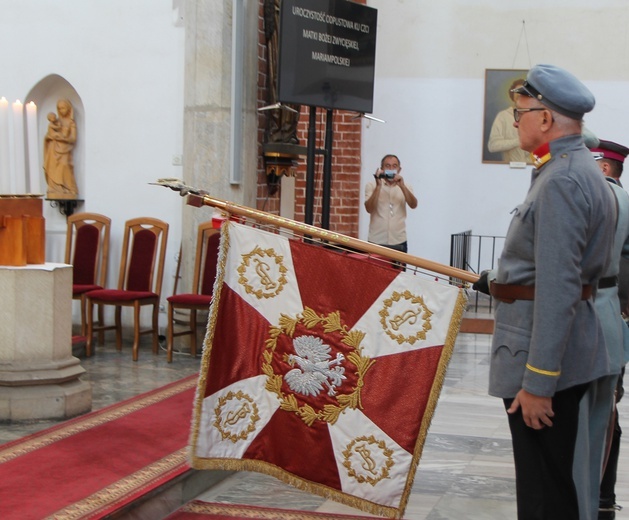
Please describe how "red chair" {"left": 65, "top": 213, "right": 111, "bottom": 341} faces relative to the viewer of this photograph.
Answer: facing the viewer and to the left of the viewer

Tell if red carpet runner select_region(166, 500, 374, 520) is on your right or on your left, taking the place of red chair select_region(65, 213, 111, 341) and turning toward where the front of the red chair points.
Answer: on your left

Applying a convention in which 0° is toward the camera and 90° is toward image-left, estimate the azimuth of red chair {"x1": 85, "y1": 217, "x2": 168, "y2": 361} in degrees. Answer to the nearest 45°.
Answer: approximately 45°

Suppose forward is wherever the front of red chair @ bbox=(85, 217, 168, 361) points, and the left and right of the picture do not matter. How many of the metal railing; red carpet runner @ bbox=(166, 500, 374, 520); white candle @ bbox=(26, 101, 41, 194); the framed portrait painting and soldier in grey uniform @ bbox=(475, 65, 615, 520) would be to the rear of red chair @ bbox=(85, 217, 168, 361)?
2

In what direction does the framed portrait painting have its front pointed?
toward the camera

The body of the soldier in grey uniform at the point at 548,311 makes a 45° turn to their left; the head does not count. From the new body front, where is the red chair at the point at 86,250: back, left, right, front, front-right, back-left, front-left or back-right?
right

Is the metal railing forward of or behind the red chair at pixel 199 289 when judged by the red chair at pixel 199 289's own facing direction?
behind

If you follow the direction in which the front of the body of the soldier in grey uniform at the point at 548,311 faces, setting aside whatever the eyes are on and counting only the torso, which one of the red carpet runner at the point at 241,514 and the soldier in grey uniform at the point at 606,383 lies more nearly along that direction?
the red carpet runner

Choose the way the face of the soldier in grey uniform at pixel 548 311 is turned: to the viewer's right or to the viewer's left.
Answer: to the viewer's left

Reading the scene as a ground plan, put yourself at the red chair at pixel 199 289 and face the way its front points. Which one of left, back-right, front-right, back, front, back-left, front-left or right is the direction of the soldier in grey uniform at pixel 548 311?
front-left

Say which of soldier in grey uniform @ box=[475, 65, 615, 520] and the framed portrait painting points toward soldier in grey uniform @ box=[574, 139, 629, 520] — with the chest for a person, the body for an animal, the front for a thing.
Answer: the framed portrait painting

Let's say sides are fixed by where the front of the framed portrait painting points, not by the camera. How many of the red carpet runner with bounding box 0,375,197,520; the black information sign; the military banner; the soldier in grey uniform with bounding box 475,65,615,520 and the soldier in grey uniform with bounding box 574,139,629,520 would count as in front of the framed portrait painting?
5

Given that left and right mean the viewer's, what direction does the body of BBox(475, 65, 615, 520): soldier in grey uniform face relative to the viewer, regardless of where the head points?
facing to the left of the viewer

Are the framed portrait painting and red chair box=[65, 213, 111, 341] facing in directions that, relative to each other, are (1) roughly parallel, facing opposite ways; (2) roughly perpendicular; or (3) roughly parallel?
roughly parallel

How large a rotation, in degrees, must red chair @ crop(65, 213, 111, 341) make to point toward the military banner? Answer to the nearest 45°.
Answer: approximately 45° to its left

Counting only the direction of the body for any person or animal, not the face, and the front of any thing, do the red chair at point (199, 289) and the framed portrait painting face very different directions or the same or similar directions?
same or similar directions

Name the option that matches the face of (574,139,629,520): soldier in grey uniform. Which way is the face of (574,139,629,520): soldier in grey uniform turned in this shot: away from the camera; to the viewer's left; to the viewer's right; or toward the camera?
to the viewer's left

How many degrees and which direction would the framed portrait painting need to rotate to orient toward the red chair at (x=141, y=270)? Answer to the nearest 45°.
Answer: approximately 45° to its right
